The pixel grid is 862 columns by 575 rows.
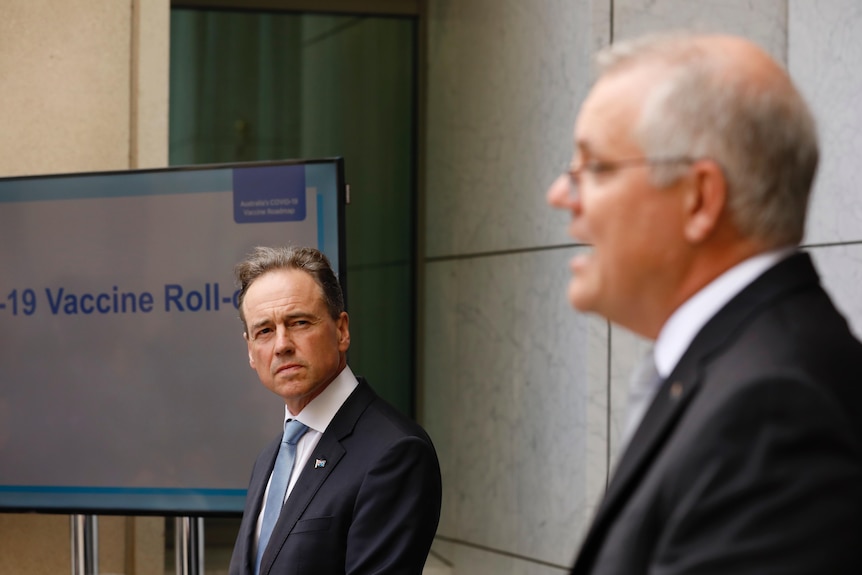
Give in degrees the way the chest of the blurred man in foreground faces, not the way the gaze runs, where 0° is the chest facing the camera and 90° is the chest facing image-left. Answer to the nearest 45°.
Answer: approximately 90°

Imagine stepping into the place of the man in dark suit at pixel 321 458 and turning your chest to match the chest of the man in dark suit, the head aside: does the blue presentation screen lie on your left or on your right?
on your right

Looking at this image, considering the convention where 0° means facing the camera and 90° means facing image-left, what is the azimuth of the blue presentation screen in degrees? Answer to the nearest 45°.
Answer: approximately 45°

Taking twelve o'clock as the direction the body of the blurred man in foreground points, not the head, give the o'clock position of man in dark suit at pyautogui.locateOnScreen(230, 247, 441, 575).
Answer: The man in dark suit is roughly at 2 o'clock from the blurred man in foreground.

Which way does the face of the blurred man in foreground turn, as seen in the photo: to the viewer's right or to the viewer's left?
to the viewer's left

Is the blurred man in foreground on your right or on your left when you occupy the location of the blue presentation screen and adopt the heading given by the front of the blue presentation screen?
on your left

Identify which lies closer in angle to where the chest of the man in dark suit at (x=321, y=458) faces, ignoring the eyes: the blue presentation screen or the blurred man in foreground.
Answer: the blurred man in foreground

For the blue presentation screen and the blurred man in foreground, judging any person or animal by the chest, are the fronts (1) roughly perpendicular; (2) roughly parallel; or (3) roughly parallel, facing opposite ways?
roughly perpendicular

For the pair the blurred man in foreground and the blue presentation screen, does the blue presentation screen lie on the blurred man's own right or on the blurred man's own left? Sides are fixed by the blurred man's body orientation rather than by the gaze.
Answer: on the blurred man's own right

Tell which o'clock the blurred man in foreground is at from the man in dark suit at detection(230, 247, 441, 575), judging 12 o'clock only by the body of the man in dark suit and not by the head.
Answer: The blurred man in foreground is roughly at 10 o'clock from the man in dark suit.

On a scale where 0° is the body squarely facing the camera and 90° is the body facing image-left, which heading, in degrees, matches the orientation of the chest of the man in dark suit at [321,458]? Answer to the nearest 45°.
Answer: approximately 45°
